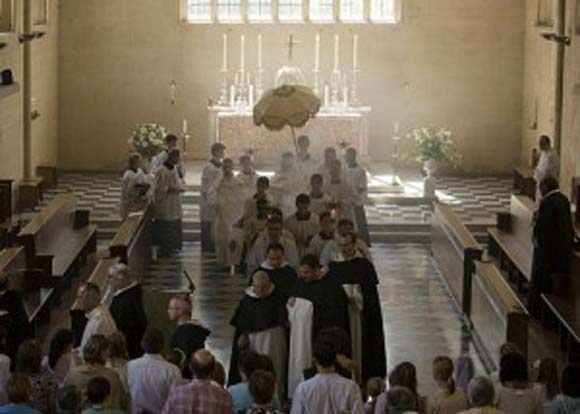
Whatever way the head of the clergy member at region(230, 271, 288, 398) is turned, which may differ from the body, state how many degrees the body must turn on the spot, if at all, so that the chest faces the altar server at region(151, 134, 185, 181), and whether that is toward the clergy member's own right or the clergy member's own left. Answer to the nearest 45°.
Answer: approximately 180°

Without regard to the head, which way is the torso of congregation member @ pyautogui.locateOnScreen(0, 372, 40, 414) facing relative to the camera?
away from the camera

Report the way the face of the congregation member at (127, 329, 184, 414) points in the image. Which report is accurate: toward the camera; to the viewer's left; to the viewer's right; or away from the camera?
away from the camera

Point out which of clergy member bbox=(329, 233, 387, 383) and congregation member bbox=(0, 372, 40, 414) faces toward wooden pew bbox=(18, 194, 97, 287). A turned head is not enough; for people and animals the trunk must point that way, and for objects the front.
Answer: congregation member bbox=(0, 372, 40, 414)

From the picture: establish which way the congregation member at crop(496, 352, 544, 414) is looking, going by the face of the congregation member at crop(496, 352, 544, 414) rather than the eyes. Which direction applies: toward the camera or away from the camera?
away from the camera

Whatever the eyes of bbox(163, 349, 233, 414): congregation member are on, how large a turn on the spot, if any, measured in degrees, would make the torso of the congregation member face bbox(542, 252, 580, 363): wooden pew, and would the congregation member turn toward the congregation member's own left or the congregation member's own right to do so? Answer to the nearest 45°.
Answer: approximately 45° to the congregation member's own right

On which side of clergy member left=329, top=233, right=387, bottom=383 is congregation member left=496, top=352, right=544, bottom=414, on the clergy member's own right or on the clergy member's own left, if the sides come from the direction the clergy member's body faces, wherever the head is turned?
on the clergy member's own left

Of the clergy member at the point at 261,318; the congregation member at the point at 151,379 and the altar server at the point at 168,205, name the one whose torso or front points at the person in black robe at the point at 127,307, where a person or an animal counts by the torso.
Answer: the congregation member at the point at 151,379

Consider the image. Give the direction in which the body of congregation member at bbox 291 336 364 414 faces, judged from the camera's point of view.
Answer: away from the camera
